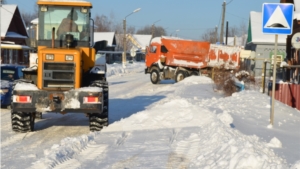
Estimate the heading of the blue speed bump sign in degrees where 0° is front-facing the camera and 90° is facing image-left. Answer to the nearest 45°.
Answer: approximately 0°

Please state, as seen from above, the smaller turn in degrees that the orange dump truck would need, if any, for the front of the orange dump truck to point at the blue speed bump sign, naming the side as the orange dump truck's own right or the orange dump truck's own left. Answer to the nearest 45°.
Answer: approximately 45° to the orange dump truck's own left

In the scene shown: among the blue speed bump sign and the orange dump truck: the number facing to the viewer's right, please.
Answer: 0

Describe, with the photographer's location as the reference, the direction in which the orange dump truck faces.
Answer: facing the viewer and to the left of the viewer

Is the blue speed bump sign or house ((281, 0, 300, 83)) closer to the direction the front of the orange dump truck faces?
the blue speed bump sign

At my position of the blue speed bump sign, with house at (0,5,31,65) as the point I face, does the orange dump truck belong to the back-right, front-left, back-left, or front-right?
front-right

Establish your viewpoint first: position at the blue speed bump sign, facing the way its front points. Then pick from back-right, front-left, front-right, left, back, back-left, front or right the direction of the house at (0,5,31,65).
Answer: back-right

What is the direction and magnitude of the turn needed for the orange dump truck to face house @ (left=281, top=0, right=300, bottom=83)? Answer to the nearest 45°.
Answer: approximately 135° to its left
